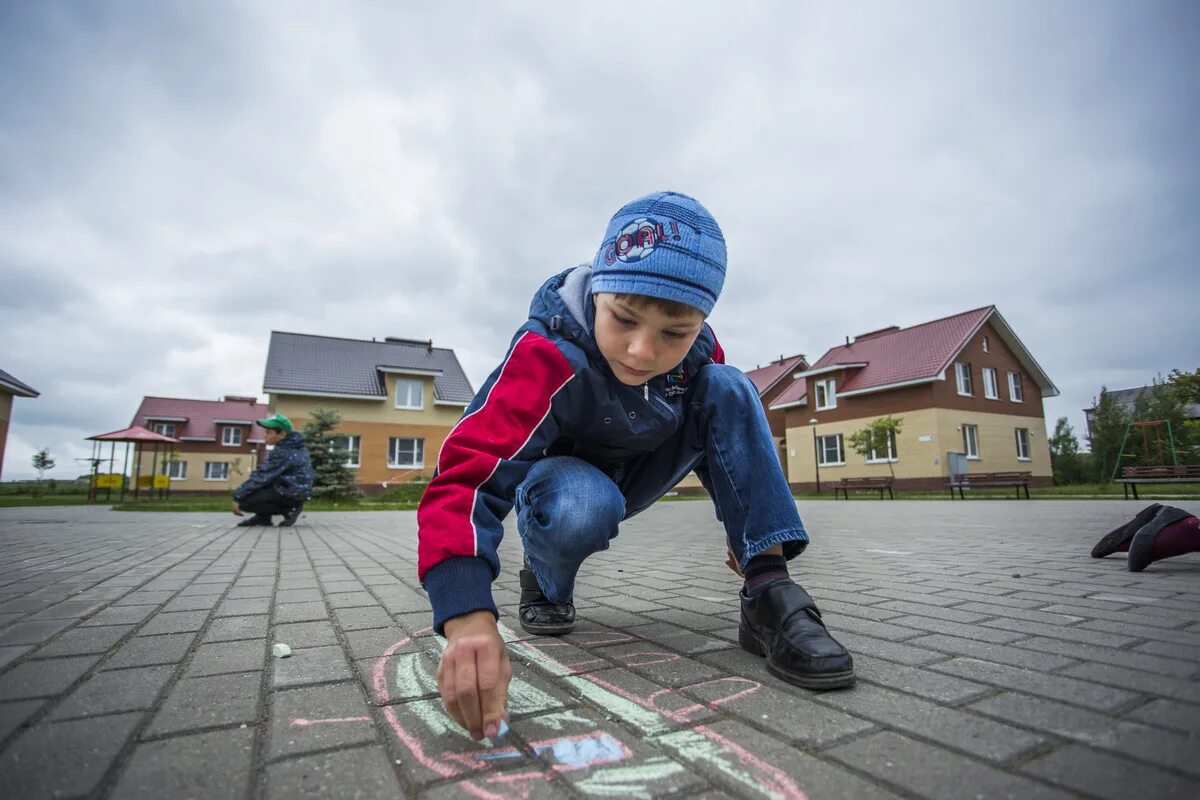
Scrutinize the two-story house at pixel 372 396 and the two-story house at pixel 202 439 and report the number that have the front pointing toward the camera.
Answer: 2

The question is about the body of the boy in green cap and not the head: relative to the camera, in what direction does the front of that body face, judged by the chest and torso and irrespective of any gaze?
to the viewer's left

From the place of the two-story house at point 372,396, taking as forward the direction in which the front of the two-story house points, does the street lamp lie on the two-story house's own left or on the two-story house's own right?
on the two-story house's own left

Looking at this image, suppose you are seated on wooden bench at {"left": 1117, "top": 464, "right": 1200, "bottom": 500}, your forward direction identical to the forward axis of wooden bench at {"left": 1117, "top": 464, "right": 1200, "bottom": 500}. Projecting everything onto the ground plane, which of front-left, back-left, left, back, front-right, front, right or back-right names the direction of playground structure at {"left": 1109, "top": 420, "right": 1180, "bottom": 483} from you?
back

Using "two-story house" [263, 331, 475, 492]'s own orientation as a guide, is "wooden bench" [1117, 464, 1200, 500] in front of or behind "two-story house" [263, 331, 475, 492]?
in front

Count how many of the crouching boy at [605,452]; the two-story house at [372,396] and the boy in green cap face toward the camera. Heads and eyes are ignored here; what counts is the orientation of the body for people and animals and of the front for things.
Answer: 2

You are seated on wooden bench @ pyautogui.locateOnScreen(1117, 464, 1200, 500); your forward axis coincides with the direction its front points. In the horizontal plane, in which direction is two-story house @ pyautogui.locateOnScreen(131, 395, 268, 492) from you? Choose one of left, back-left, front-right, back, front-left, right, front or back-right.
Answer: right
